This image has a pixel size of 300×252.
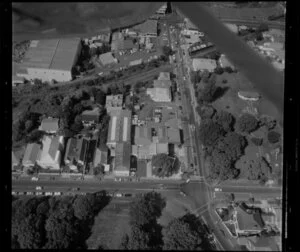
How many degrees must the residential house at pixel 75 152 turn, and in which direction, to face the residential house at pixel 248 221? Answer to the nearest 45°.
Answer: approximately 45° to its left

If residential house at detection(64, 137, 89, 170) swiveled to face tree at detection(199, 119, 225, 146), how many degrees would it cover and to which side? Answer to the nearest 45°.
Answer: approximately 90° to its left

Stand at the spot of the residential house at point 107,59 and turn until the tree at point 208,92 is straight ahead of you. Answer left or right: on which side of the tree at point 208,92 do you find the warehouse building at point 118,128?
right

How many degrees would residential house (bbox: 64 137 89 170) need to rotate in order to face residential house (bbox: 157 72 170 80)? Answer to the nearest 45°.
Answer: approximately 135° to its left

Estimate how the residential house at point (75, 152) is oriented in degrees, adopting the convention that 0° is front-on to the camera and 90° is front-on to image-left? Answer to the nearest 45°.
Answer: approximately 0°

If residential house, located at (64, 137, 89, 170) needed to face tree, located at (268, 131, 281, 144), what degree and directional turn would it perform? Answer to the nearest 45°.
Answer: approximately 90° to its left

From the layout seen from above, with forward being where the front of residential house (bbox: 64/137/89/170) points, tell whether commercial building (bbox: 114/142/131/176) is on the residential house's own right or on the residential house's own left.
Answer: on the residential house's own left

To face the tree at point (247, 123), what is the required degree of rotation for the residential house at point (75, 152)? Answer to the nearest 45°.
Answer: approximately 90° to its left

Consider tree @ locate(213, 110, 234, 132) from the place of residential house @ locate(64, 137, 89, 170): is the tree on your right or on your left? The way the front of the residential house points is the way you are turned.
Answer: on your left

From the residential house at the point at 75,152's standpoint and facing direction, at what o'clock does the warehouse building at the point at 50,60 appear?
The warehouse building is roughly at 6 o'clock from the residential house.
